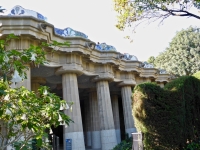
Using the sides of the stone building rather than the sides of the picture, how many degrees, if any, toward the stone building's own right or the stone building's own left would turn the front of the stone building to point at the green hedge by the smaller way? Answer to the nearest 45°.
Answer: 0° — it already faces it

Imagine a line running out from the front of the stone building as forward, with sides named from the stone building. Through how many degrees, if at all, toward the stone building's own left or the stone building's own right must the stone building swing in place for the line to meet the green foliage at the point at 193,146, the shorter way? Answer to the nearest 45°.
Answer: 0° — it already faces it

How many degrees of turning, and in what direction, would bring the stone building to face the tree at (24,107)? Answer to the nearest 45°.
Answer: approximately 45° to its right

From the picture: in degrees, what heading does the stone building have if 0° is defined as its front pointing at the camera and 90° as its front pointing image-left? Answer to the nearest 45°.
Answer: approximately 315°

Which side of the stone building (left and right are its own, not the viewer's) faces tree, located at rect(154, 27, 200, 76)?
left
